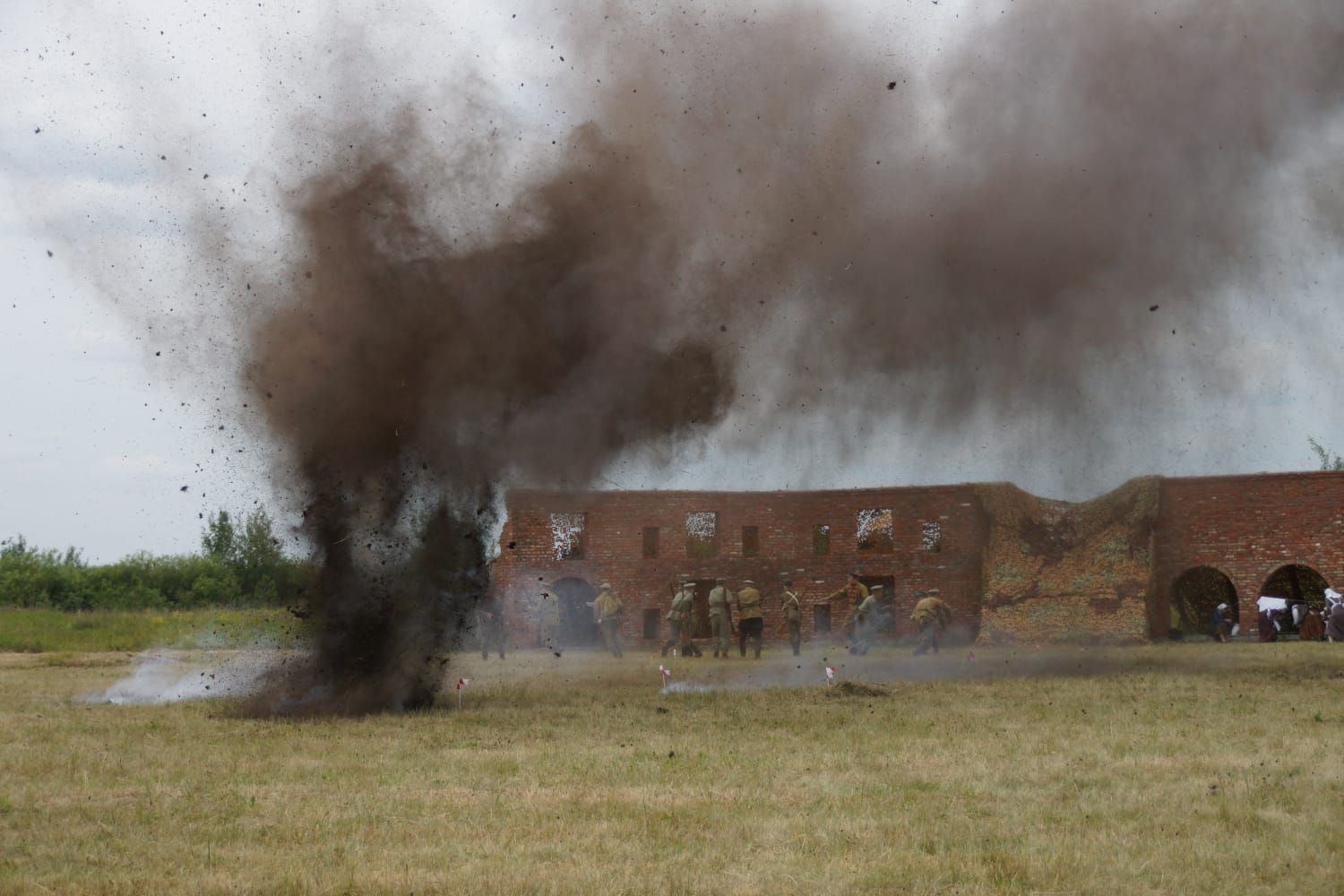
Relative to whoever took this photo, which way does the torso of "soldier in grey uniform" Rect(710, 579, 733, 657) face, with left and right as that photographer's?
facing away from the viewer

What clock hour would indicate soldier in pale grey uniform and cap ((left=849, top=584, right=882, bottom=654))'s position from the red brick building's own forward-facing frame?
The soldier in pale grey uniform and cap is roughly at 1 o'clock from the red brick building.

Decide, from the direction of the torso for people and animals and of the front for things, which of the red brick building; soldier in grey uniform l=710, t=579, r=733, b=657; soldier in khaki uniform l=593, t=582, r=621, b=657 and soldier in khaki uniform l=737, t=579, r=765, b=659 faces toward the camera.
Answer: the red brick building

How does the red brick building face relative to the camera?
toward the camera

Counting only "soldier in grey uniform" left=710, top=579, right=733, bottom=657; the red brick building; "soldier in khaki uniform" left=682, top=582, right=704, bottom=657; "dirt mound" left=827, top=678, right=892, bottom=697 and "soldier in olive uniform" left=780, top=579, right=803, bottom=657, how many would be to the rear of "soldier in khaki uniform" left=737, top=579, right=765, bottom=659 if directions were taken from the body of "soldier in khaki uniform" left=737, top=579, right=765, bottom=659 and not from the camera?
1

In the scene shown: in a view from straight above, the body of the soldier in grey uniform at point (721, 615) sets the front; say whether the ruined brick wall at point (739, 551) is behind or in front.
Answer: in front

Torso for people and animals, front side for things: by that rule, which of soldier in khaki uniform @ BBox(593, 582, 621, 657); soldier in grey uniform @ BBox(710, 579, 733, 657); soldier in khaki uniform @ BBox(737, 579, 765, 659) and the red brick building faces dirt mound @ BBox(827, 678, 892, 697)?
the red brick building

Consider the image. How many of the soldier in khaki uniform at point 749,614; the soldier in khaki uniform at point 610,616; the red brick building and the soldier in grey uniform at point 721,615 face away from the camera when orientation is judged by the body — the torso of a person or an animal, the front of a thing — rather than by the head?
3

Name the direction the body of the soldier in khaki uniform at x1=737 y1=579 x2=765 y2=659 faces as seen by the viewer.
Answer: away from the camera

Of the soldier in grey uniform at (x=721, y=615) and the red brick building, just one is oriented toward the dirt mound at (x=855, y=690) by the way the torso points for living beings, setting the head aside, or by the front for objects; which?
the red brick building

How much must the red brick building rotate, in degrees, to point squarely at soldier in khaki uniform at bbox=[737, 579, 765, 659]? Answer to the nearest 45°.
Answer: approximately 45° to its right

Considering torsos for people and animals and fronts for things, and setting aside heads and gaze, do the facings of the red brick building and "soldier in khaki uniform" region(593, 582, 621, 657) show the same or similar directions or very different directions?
very different directions

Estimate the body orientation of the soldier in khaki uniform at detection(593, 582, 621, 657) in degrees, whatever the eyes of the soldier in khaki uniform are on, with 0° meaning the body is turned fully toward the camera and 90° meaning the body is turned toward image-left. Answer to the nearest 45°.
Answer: approximately 180°

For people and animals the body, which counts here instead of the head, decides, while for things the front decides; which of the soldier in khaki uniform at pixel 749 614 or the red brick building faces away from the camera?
the soldier in khaki uniform

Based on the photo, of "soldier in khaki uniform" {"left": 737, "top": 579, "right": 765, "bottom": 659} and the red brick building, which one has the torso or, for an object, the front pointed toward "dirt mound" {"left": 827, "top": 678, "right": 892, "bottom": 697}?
the red brick building

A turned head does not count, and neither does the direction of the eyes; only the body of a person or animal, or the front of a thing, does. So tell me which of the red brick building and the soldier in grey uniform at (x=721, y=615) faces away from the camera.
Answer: the soldier in grey uniform

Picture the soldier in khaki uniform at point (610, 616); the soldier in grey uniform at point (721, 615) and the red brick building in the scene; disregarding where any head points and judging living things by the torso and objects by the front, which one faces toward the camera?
the red brick building
